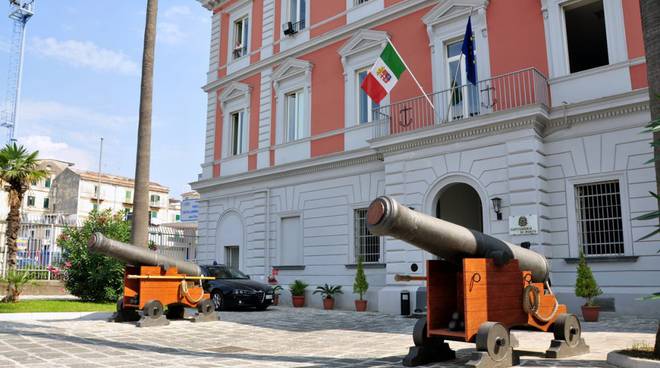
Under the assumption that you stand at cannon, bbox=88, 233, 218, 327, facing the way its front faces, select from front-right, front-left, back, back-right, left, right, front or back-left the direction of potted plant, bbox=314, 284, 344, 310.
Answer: back

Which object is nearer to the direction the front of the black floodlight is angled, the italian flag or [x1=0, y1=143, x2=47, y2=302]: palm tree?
the palm tree

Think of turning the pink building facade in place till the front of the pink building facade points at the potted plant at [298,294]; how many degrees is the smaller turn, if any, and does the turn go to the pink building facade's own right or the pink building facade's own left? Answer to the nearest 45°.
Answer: approximately 90° to the pink building facade's own right

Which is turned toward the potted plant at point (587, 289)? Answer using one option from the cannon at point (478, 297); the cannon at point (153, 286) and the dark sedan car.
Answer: the dark sedan car

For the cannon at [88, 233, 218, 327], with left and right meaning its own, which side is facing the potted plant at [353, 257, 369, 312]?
back
